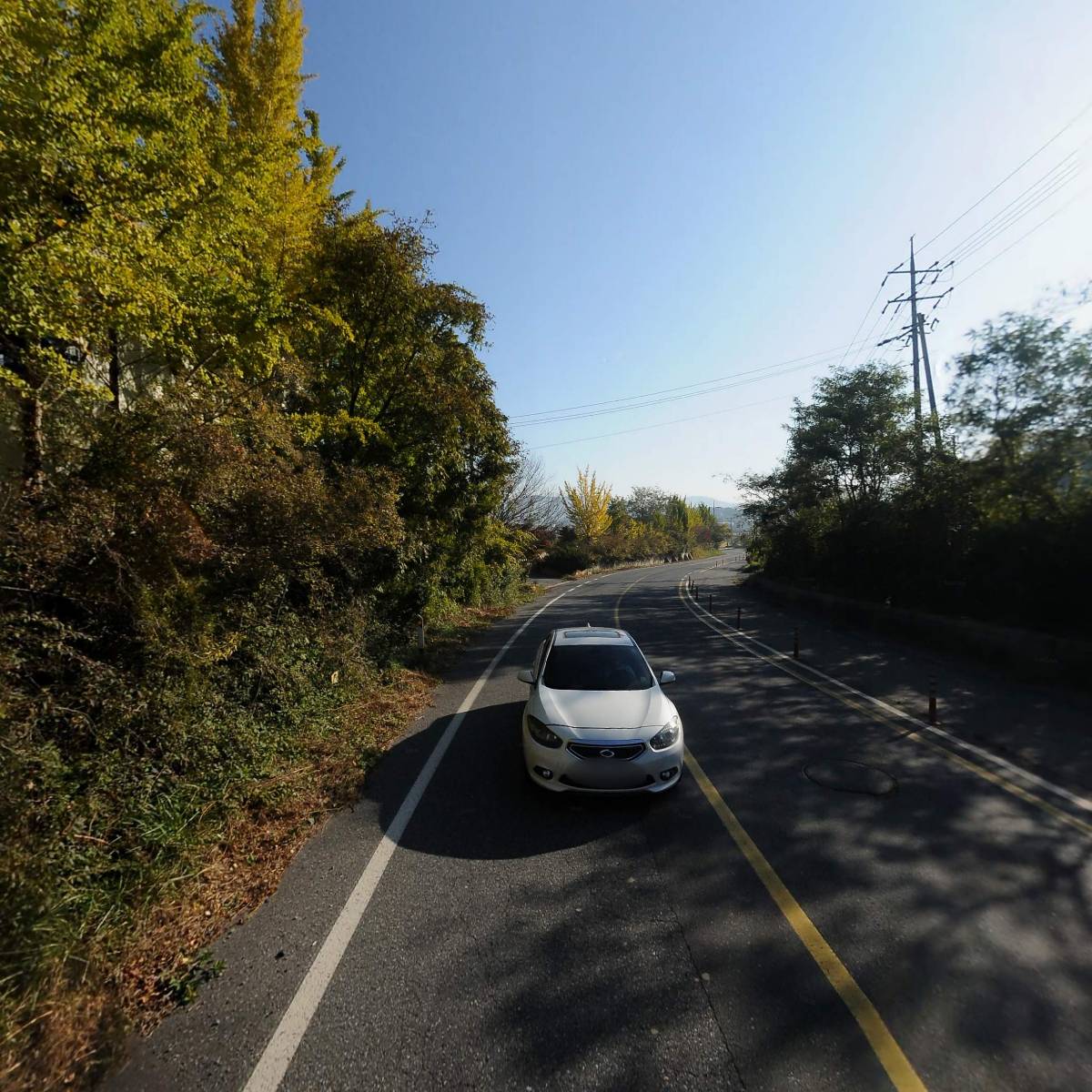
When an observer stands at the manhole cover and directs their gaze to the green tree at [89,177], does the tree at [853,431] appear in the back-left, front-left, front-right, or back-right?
back-right

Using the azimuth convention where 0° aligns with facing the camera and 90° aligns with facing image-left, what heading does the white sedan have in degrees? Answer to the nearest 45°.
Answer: approximately 0°

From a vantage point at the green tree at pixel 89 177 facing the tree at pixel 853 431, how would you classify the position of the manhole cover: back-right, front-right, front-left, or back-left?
front-right

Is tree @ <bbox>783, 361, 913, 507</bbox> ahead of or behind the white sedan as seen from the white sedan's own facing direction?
behind

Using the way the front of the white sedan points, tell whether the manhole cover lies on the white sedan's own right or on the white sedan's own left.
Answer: on the white sedan's own left
